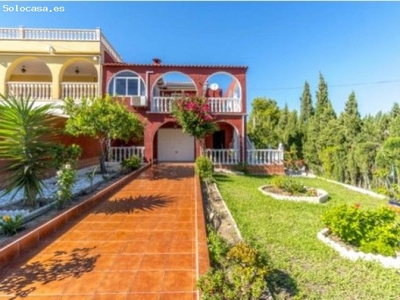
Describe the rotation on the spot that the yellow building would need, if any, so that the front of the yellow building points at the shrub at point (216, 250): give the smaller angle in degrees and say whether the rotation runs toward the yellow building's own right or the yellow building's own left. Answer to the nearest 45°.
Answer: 0° — it already faces it

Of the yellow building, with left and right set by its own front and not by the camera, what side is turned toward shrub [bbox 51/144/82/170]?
front

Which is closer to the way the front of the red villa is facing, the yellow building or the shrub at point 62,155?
the shrub

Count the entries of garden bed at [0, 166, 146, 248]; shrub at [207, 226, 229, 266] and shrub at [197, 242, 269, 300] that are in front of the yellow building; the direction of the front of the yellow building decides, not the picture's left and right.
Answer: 3

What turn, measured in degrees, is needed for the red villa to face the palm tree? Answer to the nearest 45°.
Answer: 0° — it already faces it

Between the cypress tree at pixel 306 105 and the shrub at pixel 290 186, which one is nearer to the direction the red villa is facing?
the shrub

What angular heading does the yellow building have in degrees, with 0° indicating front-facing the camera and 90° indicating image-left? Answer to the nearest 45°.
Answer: approximately 0°

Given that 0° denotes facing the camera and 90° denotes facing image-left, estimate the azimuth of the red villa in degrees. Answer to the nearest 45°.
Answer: approximately 0°
